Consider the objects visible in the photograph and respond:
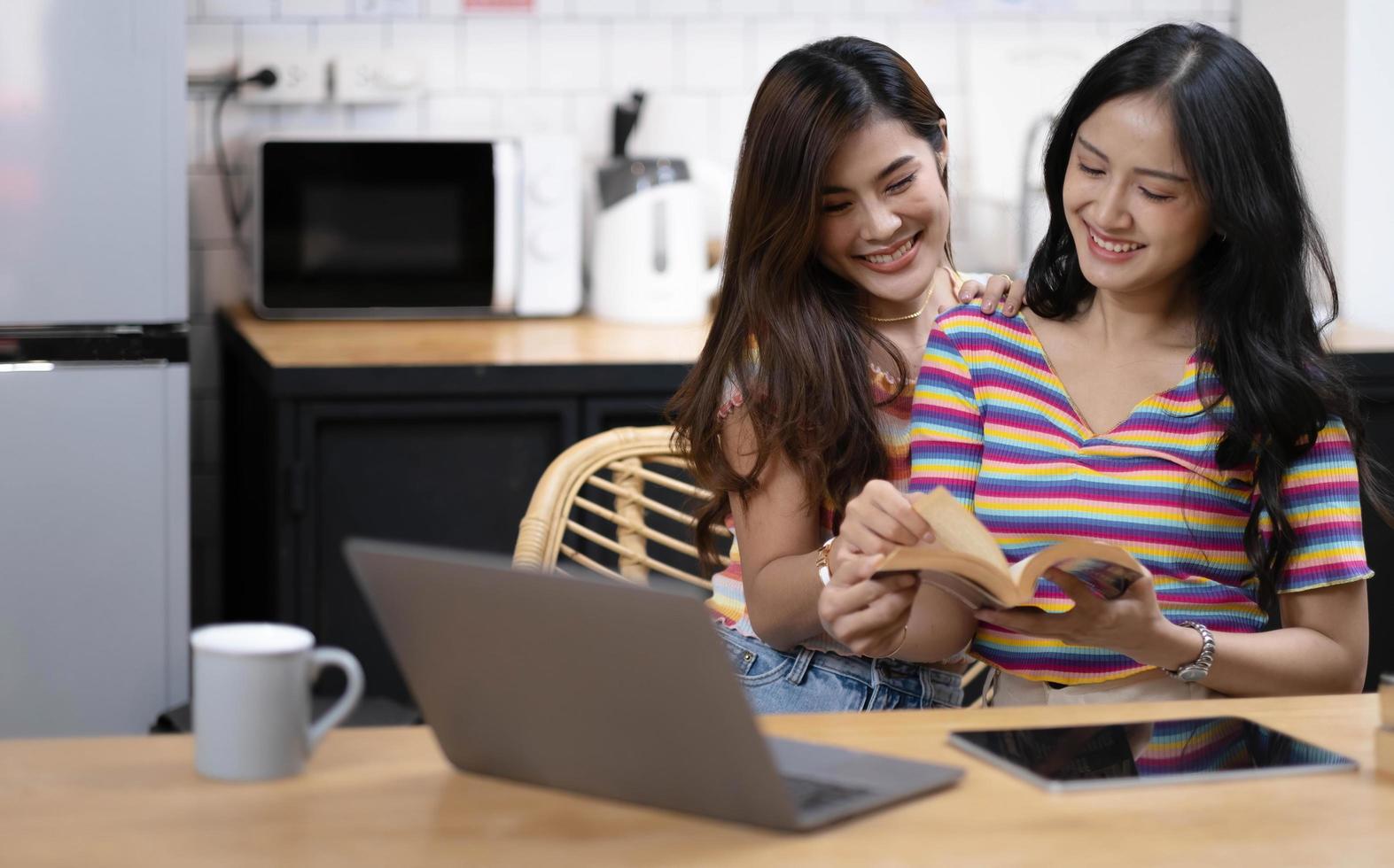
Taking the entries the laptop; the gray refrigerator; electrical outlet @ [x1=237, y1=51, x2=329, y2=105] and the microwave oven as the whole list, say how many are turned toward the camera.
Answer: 3

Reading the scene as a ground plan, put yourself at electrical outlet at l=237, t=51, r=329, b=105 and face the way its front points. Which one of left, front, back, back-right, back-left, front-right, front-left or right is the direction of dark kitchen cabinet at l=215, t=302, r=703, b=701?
front

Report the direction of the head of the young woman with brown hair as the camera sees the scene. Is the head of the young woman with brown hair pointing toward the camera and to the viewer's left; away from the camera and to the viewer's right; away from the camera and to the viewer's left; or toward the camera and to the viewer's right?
toward the camera and to the viewer's right

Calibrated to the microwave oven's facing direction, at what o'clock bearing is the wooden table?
The wooden table is roughly at 12 o'clock from the microwave oven.

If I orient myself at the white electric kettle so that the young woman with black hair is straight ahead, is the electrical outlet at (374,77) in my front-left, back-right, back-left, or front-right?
back-right

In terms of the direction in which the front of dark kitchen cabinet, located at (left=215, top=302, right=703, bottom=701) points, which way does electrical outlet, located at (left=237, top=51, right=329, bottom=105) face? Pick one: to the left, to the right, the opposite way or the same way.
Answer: the same way

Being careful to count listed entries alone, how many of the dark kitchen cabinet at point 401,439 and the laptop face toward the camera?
1

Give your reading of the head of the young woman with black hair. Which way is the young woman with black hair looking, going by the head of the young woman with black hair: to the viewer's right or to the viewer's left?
to the viewer's left

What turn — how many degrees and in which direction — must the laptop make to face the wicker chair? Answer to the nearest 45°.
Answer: approximately 45° to its left

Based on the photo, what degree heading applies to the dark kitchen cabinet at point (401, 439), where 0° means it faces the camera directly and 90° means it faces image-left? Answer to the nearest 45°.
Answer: approximately 0°

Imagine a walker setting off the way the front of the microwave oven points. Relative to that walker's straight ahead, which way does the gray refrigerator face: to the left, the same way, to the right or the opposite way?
the same way

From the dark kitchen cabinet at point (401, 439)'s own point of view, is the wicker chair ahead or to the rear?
ahead

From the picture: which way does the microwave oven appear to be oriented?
toward the camera

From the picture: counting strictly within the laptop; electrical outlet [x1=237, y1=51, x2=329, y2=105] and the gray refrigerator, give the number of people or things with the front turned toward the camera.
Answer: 2

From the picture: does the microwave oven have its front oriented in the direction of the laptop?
yes

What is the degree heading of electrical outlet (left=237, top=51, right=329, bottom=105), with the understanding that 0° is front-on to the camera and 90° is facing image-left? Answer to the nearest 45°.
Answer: approximately 0°

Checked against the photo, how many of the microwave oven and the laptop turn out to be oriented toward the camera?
1

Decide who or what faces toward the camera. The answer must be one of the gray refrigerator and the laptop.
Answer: the gray refrigerator

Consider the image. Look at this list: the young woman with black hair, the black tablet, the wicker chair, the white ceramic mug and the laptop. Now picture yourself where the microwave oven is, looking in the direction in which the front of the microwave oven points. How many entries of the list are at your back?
0

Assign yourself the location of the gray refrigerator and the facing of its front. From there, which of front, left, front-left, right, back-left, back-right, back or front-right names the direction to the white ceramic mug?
front

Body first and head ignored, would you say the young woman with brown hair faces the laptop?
no
